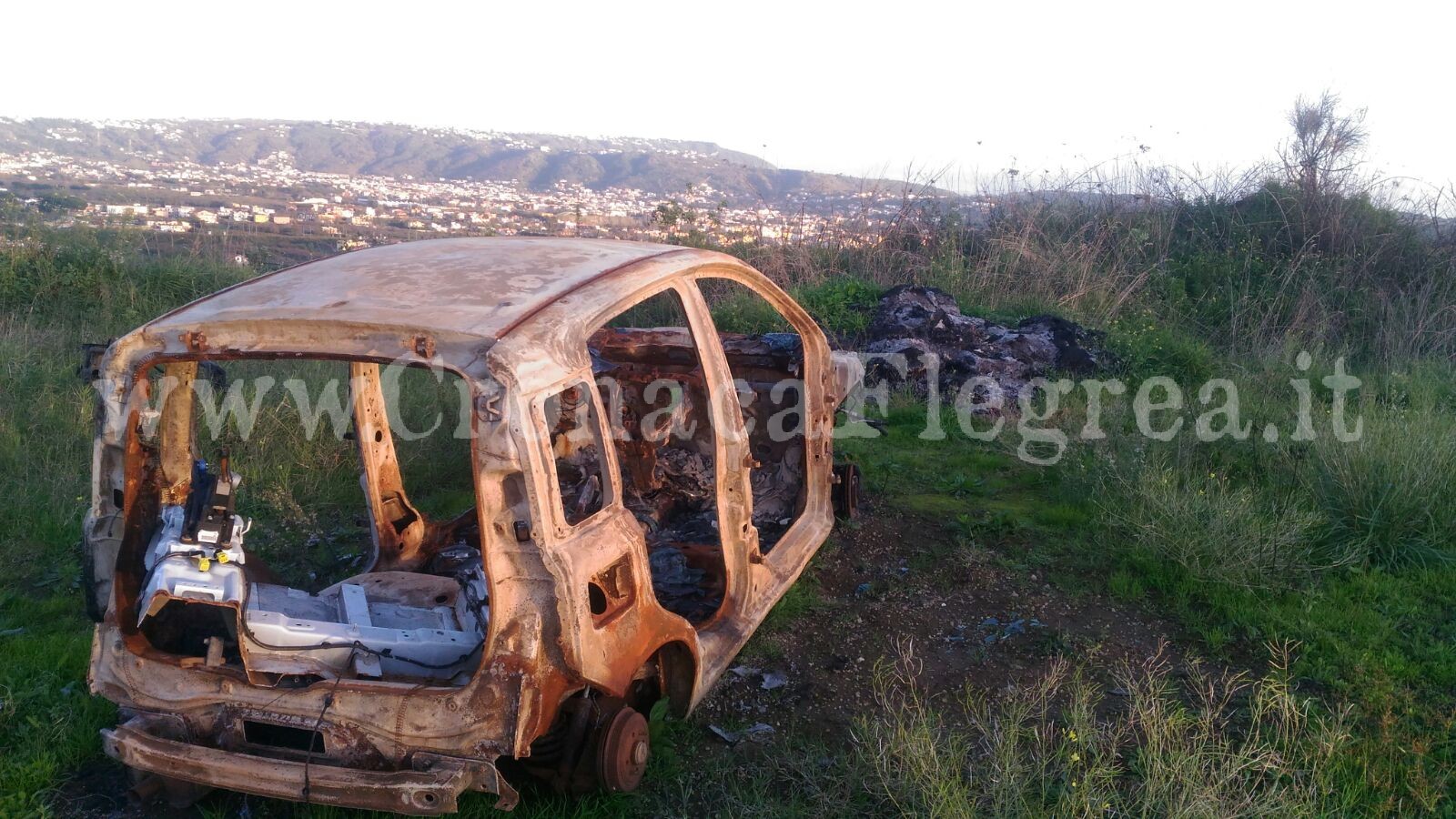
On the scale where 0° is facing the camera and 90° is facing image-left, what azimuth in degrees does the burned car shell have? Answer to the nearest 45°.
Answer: approximately 225°

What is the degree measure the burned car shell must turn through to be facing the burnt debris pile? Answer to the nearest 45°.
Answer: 0° — it already faces it

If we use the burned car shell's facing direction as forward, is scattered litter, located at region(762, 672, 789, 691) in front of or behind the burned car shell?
in front
